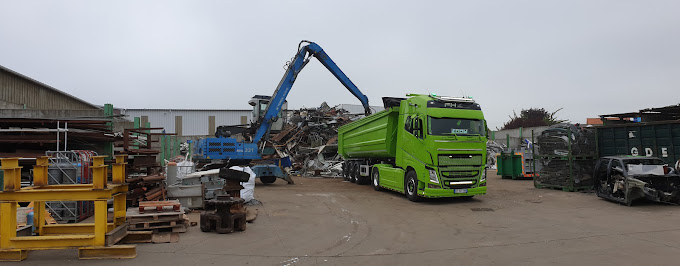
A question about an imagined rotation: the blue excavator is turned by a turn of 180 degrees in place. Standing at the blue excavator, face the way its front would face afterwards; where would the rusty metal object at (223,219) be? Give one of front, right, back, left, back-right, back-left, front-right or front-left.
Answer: left

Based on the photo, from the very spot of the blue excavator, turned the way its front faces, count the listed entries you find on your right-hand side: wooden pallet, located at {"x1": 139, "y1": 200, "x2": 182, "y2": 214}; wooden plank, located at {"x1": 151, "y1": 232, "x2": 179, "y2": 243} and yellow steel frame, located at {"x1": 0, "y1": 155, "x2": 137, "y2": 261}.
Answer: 3

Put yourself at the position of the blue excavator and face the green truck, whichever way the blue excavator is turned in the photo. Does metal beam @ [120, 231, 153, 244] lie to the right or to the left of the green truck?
right

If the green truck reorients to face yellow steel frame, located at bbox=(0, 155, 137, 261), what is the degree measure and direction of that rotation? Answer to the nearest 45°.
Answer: approximately 90° to its right

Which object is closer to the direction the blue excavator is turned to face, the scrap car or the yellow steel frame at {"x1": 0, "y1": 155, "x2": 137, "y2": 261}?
the scrap car

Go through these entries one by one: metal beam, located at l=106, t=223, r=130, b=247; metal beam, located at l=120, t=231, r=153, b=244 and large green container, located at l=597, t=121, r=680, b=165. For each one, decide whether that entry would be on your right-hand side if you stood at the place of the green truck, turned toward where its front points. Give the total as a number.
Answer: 2

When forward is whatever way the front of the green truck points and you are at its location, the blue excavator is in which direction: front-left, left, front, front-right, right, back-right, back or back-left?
back

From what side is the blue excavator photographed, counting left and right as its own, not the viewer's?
right

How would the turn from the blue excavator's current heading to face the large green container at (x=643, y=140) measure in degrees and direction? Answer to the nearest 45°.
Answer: approximately 45° to its right

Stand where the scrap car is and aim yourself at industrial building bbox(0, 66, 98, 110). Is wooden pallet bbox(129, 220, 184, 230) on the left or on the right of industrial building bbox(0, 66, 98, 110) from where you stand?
left

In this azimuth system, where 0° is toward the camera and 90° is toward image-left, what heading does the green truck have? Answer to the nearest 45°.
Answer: approximately 315°

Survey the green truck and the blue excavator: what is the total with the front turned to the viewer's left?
0
